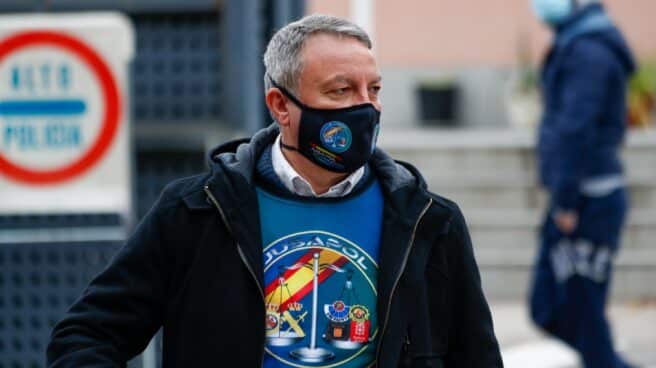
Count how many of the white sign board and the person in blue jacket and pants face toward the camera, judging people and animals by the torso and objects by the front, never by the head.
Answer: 1

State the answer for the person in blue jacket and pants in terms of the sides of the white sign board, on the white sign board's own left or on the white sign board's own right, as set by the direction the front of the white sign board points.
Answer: on the white sign board's own left

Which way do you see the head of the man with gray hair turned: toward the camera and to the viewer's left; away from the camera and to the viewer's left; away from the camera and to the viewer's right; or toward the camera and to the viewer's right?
toward the camera and to the viewer's right

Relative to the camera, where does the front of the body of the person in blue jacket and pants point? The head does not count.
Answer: to the viewer's left

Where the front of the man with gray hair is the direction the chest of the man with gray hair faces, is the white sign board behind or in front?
behind

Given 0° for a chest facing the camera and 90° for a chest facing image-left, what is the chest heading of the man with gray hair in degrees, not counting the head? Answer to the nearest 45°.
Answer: approximately 0°

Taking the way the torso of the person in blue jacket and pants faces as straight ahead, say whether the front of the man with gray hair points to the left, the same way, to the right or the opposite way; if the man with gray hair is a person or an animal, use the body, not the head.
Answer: to the left

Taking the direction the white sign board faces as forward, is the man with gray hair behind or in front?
in front
